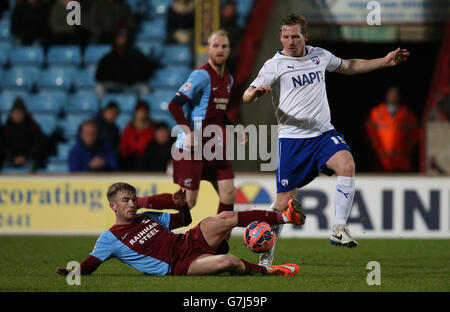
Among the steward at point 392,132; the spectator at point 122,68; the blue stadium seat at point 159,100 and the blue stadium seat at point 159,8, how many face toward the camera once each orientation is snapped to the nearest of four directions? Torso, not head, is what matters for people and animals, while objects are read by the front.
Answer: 4

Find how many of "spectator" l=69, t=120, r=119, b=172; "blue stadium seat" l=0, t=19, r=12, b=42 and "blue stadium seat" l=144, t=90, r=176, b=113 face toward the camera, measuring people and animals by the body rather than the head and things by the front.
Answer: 3

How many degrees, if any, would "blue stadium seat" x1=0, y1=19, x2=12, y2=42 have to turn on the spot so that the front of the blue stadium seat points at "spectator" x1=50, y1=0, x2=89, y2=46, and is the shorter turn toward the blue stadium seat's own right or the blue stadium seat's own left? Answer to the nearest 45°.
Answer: approximately 45° to the blue stadium seat's own left

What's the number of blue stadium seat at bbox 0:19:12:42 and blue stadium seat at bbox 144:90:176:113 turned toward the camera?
2

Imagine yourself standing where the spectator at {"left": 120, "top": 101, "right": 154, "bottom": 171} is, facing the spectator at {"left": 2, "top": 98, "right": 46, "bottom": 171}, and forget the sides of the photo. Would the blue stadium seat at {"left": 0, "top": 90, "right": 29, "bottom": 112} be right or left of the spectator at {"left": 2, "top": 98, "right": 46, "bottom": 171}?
right

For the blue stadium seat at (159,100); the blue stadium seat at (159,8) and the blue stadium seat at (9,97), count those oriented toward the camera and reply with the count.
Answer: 3

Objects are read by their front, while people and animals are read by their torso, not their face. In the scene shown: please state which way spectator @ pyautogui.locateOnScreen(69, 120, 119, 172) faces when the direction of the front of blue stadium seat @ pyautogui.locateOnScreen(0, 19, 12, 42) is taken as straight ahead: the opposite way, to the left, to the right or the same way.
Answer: the same way

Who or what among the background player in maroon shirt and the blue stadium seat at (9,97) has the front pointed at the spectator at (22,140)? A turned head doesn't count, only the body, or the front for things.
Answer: the blue stadium seat

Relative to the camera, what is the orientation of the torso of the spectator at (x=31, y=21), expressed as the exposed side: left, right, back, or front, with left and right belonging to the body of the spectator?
front

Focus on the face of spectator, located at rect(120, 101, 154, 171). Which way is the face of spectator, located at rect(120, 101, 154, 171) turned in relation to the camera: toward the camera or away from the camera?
toward the camera

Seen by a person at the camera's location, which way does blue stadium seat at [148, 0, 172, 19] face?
facing the viewer

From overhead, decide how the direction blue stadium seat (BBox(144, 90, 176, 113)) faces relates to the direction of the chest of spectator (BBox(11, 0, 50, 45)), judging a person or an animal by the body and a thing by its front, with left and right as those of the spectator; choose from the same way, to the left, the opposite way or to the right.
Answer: the same way

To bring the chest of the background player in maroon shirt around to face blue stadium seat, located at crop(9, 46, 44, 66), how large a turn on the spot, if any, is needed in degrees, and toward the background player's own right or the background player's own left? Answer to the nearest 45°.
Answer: approximately 180°

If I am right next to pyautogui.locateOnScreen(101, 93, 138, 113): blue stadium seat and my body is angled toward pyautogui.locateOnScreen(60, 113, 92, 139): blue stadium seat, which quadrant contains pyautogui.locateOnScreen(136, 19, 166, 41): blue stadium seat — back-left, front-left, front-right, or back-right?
back-right

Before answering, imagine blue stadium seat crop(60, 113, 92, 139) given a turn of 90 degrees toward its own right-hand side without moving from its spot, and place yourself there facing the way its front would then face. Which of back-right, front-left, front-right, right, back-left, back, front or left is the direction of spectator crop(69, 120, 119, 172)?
left

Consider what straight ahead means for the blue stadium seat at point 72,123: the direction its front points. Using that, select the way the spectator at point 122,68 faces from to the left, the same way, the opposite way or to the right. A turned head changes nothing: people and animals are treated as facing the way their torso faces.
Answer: the same way

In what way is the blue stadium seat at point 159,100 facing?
toward the camera

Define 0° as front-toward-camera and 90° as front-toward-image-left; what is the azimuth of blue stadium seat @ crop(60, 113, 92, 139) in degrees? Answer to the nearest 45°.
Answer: approximately 0°

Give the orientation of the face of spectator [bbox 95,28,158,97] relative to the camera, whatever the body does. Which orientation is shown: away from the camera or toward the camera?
toward the camera
